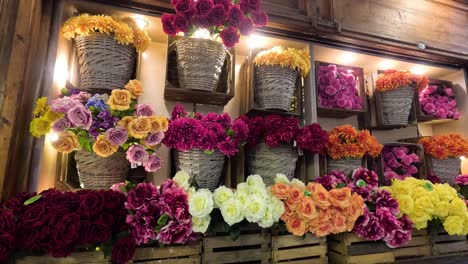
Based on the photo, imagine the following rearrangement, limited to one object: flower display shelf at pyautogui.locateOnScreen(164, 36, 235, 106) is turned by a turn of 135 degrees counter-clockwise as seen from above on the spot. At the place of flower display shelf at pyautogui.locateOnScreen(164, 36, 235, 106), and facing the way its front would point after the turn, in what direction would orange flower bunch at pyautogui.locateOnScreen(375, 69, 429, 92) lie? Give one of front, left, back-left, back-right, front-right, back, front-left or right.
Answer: front-right

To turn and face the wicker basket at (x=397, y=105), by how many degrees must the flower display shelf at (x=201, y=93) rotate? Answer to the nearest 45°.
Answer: approximately 90° to its left

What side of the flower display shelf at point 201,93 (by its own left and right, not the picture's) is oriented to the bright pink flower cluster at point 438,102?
left

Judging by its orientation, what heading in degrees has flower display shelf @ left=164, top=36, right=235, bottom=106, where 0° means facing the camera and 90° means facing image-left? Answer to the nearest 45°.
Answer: approximately 0°

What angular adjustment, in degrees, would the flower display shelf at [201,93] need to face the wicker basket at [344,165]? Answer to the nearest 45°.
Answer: approximately 90° to its left

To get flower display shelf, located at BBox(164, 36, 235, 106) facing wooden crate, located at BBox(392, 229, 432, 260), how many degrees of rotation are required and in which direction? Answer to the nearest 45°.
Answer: approximately 90° to its left

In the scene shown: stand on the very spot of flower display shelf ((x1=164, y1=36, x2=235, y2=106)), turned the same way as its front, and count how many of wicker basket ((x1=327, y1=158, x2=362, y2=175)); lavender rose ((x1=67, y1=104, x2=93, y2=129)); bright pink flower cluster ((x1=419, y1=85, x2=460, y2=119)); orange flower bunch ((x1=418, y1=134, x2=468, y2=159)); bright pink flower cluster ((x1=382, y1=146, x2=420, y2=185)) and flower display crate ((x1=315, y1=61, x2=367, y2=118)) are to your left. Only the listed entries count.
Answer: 5
